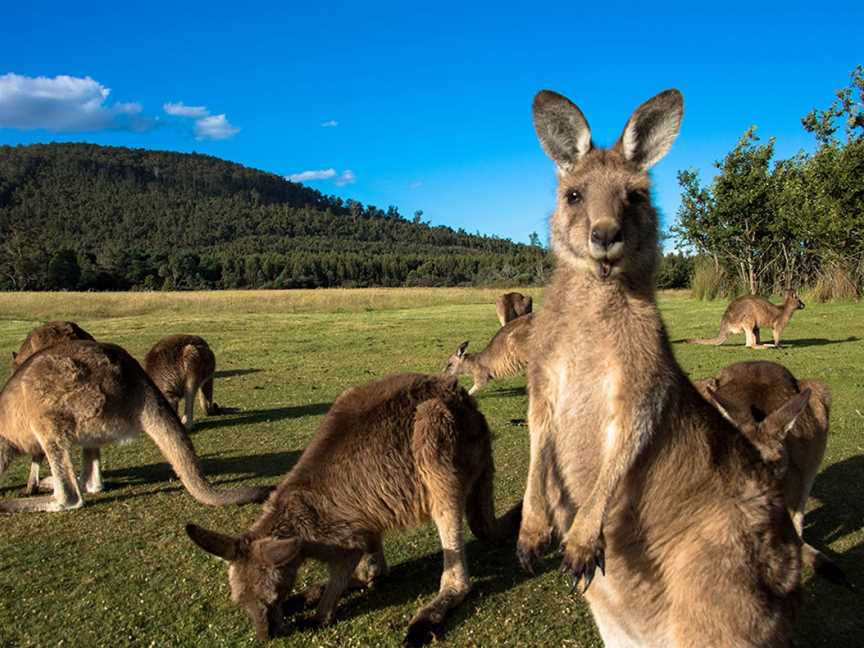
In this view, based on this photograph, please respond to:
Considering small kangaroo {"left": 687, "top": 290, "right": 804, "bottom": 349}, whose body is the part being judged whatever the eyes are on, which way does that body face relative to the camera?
to the viewer's right

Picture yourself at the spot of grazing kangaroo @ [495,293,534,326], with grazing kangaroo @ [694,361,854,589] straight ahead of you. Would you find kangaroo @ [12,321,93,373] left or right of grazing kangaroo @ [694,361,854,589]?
right

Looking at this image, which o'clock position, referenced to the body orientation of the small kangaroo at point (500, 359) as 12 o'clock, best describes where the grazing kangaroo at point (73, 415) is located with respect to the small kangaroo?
The grazing kangaroo is roughly at 10 o'clock from the small kangaroo.

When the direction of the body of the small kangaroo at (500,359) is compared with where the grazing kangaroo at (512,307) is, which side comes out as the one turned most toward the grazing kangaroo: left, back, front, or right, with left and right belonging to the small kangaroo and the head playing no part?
right

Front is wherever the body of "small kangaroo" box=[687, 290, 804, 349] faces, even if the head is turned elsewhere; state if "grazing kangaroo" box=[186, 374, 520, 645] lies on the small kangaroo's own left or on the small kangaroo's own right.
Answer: on the small kangaroo's own right

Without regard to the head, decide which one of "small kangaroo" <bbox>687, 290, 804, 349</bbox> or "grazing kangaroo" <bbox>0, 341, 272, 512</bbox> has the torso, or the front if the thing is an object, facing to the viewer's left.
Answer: the grazing kangaroo

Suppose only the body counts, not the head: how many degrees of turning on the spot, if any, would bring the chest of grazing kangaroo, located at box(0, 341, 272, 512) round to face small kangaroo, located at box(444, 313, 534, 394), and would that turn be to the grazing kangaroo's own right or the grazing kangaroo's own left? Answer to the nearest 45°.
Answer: approximately 135° to the grazing kangaroo's own right

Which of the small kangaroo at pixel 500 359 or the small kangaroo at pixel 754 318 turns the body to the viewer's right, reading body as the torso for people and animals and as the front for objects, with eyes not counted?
the small kangaroo at pixel 754 318

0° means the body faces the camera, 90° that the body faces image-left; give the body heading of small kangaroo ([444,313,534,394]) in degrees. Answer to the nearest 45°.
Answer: approximately 90°

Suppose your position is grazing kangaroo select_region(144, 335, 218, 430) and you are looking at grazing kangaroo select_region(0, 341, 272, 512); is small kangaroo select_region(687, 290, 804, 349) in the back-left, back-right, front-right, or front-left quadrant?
back-left

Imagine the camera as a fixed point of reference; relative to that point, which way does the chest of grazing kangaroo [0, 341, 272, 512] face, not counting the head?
to the viewer's left

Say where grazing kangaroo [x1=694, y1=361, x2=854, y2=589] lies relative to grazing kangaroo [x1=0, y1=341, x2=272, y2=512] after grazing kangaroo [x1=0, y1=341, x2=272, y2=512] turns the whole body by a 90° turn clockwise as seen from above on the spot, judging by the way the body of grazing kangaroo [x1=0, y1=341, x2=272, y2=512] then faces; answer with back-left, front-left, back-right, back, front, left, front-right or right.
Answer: back-right

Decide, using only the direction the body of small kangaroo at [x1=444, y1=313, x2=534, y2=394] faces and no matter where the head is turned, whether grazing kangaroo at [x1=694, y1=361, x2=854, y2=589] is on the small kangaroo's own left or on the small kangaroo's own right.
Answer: on the small kangaroo's own left
